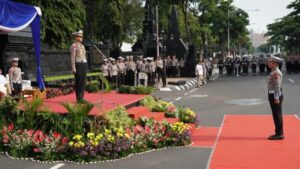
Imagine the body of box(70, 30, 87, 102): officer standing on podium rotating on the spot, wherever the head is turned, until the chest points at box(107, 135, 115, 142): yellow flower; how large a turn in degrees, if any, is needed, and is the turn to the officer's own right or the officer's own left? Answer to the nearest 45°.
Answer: approximately 45° to the officer's own right

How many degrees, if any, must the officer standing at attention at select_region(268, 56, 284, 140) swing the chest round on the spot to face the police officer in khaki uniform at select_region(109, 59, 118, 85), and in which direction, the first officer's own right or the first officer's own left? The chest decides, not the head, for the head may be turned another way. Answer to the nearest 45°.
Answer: approximately 45° to the first officer's own right

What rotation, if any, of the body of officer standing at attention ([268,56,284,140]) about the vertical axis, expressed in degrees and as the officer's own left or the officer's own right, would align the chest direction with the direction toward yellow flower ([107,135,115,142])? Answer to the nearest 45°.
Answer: approximately 45° to the officer's own left

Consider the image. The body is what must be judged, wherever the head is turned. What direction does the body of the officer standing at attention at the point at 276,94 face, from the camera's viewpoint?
to the viewer's left

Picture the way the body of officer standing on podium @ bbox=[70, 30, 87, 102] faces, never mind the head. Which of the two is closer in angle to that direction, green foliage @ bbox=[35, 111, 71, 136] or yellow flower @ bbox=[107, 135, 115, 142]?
the yellow flower

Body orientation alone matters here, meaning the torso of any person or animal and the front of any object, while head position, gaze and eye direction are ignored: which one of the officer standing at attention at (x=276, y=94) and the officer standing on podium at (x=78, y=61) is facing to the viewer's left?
the officer standing at attention

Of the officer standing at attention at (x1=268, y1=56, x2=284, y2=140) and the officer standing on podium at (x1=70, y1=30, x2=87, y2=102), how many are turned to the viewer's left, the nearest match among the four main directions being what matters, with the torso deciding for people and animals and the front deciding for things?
1

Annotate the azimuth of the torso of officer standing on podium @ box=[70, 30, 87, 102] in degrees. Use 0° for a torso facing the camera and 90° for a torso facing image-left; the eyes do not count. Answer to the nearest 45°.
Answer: approximately 315°

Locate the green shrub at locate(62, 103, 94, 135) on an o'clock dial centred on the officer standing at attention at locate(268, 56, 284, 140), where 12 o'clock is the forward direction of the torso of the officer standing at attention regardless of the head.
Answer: The green shrub is roughly at 11 o'clock from the officer standing at attention.

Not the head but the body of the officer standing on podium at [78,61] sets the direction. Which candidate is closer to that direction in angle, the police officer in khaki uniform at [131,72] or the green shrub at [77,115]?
the green shrub

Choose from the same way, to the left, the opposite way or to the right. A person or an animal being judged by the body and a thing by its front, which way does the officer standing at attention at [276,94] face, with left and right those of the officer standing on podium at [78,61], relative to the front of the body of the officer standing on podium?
the opposite way
